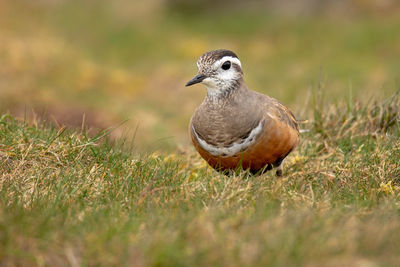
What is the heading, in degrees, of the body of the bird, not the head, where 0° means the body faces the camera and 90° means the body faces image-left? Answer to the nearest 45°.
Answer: approximately 45°
